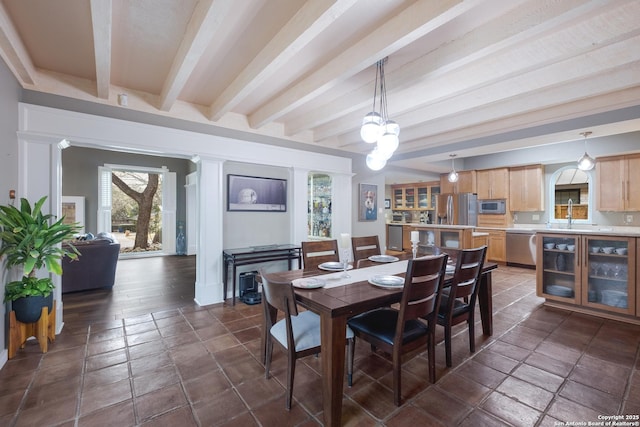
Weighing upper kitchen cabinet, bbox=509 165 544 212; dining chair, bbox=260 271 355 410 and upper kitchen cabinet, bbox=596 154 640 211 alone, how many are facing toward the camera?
2

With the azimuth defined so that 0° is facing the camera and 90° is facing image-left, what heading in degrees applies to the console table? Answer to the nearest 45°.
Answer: approximately 315°

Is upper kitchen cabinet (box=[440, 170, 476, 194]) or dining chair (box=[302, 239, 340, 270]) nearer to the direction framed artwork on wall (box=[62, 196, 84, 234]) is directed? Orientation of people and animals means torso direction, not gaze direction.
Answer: the dining chair

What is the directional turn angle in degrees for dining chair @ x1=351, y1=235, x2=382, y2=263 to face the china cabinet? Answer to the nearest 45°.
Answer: approximately 45° to its left

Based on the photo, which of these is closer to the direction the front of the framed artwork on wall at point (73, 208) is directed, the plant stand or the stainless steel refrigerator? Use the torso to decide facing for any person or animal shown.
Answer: the plant stand

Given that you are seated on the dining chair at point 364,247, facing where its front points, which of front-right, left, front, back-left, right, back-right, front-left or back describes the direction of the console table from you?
back-right

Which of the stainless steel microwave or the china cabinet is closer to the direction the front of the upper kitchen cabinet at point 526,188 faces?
the china cabinet

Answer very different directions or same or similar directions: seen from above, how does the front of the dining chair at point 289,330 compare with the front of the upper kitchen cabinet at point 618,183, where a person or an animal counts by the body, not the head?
very different directions

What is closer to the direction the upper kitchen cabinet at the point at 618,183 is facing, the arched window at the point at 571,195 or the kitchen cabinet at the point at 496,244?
the kitchen cabinet

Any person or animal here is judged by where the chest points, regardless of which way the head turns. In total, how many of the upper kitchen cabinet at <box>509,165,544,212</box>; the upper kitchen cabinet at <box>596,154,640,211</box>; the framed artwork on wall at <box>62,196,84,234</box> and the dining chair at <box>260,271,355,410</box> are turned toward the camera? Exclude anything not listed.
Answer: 3

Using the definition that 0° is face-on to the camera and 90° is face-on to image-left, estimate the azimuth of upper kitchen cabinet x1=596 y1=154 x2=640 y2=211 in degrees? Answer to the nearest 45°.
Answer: approximately 0°
